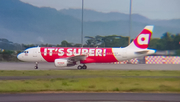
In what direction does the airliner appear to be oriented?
to the viewer's left
